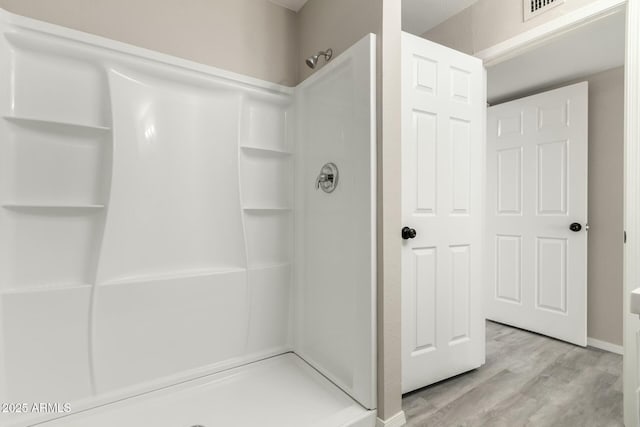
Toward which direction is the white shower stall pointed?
toward the camera

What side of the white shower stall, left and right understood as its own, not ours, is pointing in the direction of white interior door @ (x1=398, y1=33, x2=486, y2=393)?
left

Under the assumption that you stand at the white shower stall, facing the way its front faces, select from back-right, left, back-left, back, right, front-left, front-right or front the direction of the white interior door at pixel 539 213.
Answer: left

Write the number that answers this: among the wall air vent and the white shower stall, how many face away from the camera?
0

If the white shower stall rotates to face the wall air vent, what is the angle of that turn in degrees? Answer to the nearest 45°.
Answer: approximately 90° to its left
